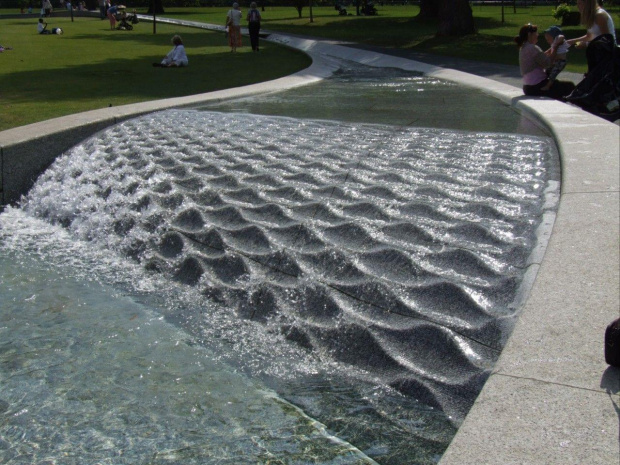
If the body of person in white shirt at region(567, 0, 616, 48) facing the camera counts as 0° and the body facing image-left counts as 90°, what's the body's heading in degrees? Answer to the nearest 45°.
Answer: approximately 90°

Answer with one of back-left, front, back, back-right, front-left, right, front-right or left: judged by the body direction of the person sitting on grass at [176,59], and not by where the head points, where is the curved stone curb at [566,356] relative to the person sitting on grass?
left

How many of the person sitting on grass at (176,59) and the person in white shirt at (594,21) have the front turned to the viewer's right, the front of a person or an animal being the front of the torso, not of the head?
0

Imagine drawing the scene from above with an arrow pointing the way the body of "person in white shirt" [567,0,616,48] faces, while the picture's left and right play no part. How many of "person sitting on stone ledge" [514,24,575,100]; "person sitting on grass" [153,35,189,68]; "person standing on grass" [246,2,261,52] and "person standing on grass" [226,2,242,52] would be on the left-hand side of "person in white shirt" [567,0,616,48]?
0

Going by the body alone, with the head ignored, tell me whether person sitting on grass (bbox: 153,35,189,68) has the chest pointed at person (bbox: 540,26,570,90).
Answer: no

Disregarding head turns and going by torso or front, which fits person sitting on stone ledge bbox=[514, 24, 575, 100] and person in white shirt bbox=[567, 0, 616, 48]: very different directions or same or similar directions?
very different directions

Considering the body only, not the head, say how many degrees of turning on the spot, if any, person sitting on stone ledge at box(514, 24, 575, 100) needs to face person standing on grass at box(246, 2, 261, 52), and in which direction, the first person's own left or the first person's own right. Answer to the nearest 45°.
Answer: approximately 135° to the first person's own left

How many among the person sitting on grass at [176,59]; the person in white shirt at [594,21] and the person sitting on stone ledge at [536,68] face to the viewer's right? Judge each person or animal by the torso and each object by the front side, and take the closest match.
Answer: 1

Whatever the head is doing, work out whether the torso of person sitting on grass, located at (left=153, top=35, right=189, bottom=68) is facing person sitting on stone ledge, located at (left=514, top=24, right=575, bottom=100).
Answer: no

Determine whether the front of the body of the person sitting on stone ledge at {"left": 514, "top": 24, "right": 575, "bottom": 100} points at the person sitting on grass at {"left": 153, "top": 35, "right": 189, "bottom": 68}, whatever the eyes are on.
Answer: no

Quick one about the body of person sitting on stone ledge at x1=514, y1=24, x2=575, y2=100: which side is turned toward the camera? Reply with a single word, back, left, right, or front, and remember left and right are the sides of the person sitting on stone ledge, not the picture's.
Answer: right
